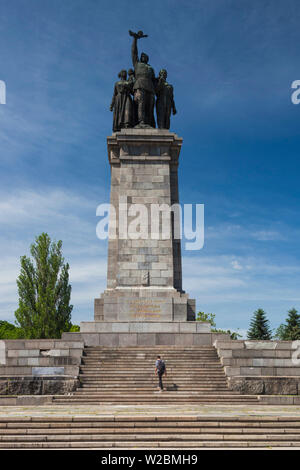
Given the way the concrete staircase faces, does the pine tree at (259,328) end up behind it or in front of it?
behind

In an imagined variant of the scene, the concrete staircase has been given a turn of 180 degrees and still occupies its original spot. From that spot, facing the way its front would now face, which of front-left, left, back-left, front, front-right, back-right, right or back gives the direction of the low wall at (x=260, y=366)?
right

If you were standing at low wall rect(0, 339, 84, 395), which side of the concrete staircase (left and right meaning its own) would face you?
right

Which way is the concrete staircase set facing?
toward the camera

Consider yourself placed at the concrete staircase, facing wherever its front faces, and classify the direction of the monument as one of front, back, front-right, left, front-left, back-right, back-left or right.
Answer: back
